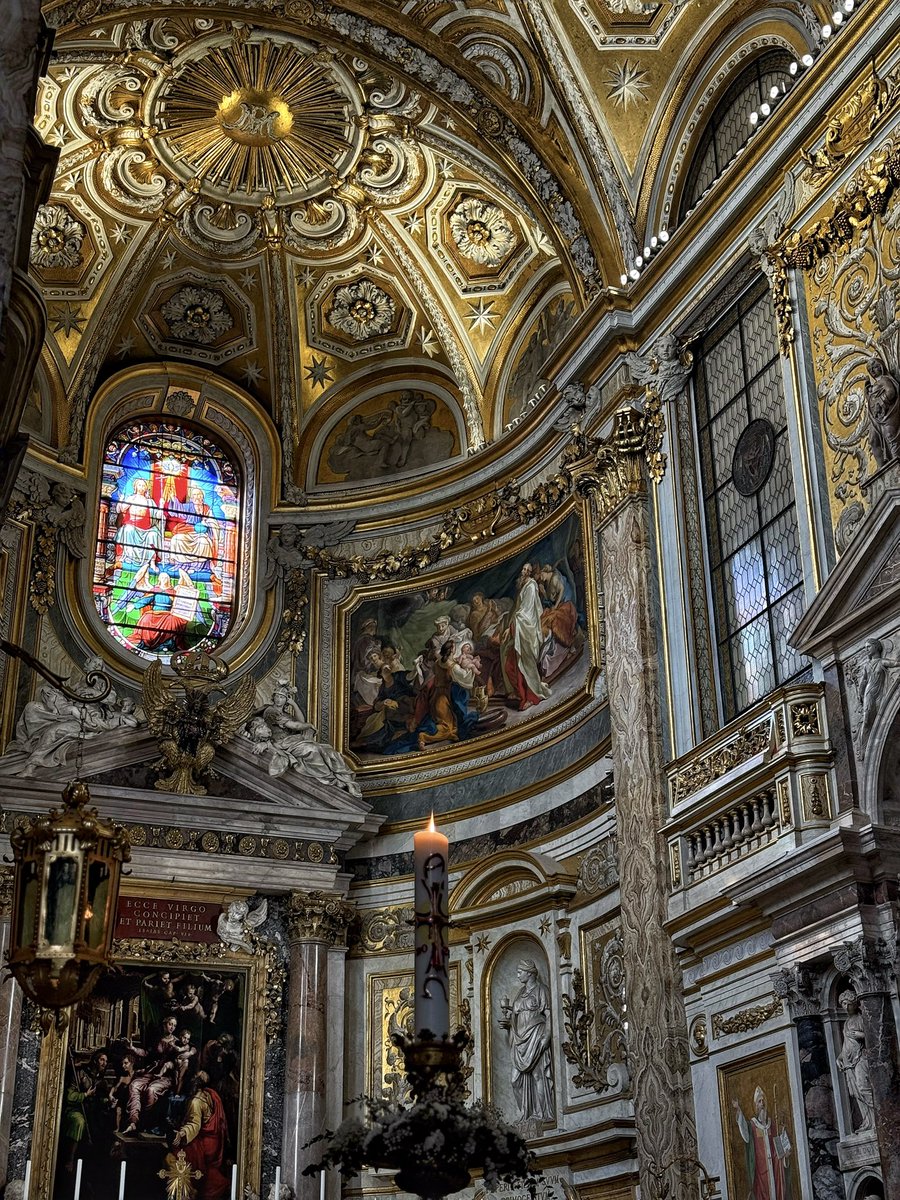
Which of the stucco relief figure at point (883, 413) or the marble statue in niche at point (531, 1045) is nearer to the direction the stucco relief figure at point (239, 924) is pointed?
the stucco relief figure

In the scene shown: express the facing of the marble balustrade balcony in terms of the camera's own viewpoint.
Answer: facing the viewer and to the left of the viewer

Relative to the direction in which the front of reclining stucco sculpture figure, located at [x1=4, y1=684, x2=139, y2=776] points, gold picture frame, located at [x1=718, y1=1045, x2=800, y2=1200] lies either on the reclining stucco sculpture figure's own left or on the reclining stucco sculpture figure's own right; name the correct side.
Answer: on the reclining stucco sculpture figure's own left

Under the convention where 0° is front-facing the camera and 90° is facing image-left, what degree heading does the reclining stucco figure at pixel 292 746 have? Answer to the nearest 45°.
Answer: approximately 0°

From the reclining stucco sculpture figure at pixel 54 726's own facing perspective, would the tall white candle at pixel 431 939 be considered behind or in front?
in front

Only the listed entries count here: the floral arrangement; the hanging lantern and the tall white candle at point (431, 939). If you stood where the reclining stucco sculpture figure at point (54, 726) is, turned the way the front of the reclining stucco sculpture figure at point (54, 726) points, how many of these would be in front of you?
3

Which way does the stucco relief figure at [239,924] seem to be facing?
toward the camera

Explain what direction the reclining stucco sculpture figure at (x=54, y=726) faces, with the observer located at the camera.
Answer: facing the viewer

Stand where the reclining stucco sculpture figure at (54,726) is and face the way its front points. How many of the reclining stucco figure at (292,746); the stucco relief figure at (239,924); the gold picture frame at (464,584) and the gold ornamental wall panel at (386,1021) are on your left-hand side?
4

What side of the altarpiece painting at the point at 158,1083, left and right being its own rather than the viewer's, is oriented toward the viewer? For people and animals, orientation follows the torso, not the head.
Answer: front

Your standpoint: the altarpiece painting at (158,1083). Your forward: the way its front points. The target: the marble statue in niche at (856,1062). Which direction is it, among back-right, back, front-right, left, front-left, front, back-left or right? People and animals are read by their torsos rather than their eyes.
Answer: front-left
